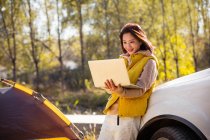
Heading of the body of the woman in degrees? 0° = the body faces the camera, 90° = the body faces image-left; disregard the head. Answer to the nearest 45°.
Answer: approximately 45°

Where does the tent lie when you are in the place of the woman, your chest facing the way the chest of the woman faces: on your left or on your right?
on your right

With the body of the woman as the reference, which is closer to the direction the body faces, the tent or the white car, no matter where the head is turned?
the tent
